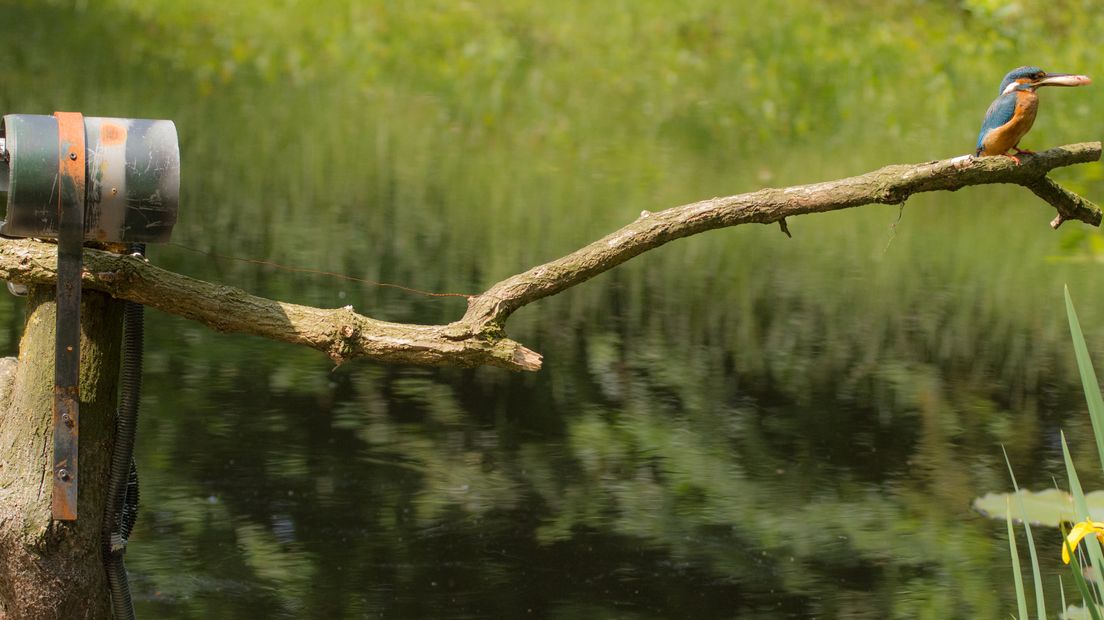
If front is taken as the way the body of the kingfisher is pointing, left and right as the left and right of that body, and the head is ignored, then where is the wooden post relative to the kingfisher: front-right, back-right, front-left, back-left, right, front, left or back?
back-right

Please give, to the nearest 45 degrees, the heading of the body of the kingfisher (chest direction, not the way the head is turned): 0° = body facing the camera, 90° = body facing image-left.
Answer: approximately 270°

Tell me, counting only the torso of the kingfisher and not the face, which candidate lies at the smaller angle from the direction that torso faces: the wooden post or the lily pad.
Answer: the lily pad
